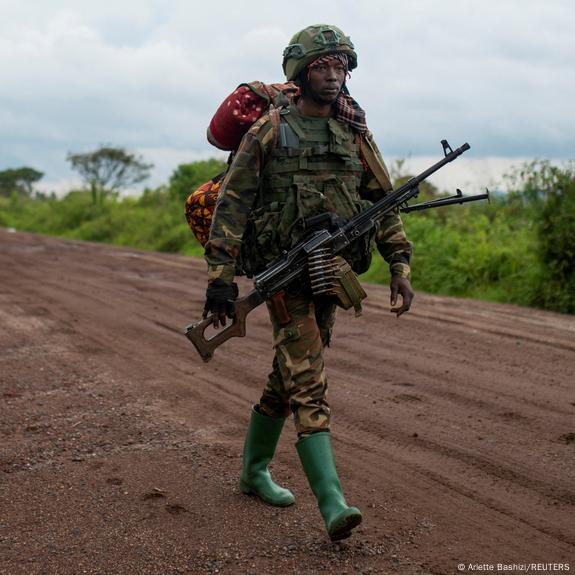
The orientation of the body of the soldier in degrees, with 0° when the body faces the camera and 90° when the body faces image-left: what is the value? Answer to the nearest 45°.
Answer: approximately 315°

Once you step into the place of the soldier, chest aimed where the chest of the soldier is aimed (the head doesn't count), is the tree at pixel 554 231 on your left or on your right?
on your left
